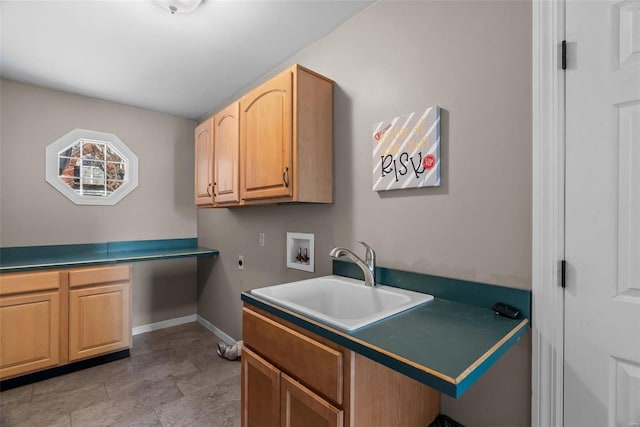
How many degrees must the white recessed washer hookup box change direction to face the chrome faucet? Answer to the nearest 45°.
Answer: approximately 90° to its left

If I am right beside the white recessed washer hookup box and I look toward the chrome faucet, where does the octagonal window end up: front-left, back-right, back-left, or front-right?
back-right

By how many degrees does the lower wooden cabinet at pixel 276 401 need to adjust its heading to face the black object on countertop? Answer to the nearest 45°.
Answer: approximately 135° to its left

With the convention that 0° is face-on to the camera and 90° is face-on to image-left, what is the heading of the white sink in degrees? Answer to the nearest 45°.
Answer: approximately 45°

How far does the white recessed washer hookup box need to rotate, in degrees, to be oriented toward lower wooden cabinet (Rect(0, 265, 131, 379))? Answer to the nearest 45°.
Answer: approximately 45° to its right

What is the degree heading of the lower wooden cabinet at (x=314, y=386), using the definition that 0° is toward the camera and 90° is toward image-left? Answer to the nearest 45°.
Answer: approximately 45°

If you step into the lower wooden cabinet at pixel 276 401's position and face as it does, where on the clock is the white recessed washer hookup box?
The white recessed washer hookup box is roughly at 5 o'clock from the lower wooden cabinet.

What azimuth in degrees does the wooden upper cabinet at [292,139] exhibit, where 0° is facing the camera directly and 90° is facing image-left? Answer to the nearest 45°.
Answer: approximately 45°
